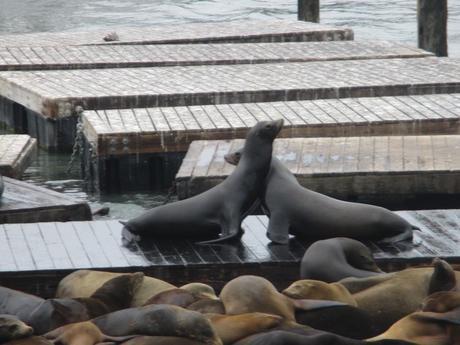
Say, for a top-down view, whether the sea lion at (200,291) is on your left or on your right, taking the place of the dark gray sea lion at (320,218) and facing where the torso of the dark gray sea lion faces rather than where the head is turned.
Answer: on your left

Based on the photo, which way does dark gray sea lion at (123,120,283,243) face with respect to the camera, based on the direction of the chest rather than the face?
to the viewer's right

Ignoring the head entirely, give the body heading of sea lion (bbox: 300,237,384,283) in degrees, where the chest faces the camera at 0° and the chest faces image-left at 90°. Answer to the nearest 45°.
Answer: approximately 270°

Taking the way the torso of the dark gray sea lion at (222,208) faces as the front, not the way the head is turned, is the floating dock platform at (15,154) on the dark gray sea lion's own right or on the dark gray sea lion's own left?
on the dark gray sea lion's own left

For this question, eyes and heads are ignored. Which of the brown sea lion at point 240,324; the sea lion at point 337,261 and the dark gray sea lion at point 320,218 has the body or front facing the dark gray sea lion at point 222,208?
the dark gray sea lion at point 320,218

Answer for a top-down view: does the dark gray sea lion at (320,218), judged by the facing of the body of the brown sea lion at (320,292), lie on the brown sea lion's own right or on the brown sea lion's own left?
on the brown sea lion's own right

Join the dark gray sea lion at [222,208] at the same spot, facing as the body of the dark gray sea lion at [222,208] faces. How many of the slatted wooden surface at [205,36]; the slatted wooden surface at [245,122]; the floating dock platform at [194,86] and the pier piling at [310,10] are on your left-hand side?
4

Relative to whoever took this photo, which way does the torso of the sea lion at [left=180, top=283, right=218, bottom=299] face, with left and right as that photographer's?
facing to the right of the viewer

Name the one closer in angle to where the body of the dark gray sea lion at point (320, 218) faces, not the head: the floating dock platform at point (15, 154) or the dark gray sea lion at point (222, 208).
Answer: the dark gray sea lion

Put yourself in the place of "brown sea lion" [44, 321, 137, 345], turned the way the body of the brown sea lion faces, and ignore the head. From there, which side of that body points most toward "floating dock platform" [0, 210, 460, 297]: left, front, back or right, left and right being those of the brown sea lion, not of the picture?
right

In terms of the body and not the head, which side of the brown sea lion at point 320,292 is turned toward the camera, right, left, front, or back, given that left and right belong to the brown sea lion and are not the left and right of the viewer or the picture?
left

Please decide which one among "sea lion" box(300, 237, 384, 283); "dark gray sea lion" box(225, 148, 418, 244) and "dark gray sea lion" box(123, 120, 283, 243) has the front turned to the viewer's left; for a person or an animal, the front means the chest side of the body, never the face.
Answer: "dark gray sea lion" box(225, 148, 418, 244)
